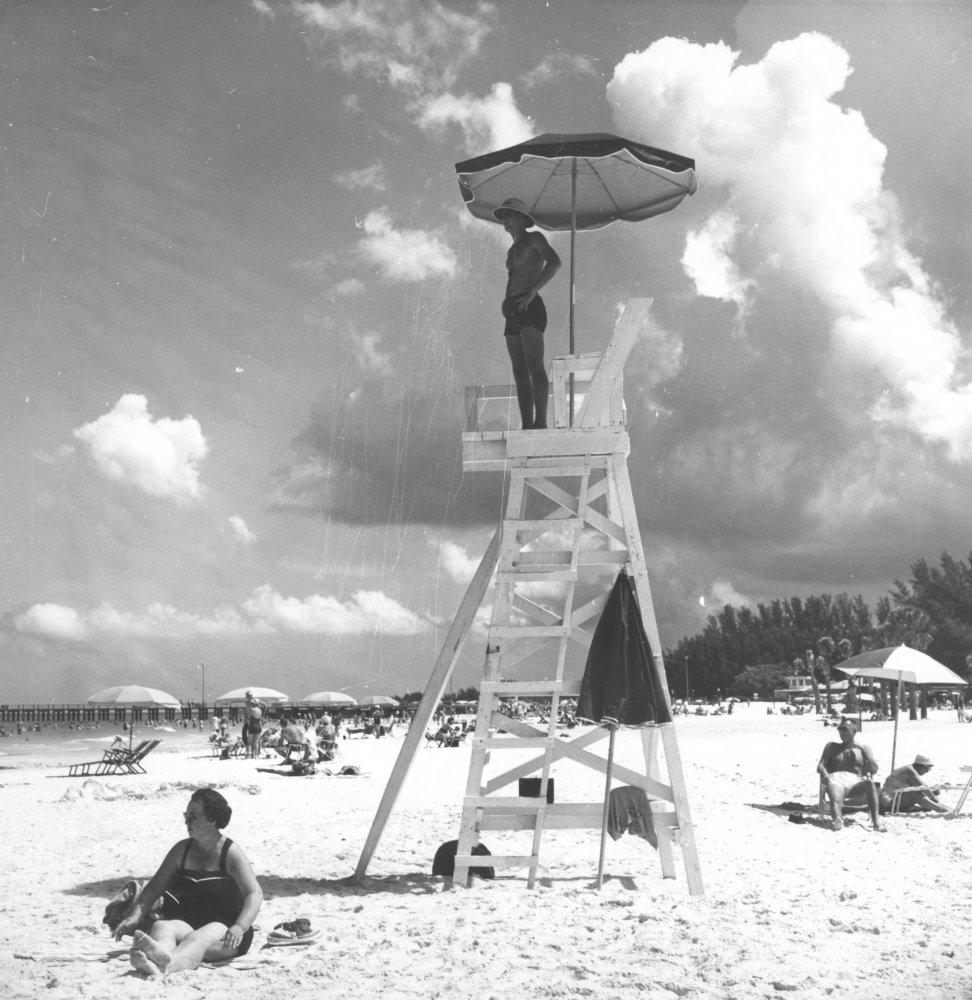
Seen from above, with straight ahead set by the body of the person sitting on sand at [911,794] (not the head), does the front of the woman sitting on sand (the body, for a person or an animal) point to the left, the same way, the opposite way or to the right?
to the right

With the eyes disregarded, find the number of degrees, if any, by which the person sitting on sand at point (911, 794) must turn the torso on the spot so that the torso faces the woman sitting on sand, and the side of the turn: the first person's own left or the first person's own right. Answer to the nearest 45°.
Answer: approximately 90° to the first person's own right

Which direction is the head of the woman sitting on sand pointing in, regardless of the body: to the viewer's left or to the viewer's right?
to the viewer's left

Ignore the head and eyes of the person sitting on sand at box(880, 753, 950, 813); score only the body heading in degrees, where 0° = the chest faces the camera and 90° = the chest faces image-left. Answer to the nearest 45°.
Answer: approximately 270°

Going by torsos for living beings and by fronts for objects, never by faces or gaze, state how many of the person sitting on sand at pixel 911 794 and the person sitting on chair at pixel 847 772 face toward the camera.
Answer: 1

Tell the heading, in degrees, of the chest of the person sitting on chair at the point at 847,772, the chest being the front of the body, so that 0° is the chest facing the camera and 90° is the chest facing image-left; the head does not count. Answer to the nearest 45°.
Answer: approximately 0°

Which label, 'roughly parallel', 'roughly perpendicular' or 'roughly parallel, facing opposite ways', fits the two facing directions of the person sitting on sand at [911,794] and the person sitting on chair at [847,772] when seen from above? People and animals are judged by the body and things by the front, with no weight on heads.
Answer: roughly perpendicular

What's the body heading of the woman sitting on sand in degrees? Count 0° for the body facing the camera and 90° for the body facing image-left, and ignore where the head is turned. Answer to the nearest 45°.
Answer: approximately 45°
